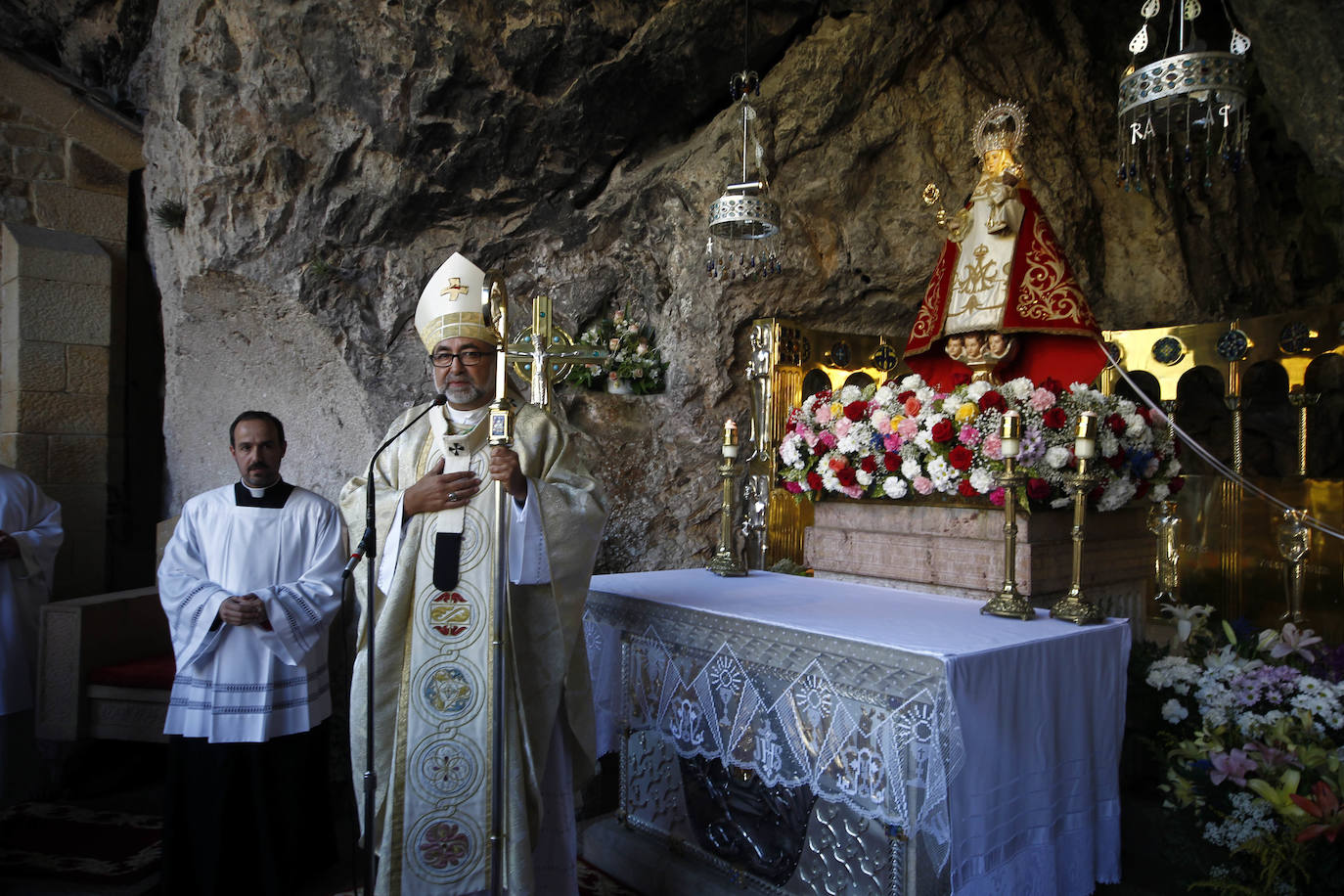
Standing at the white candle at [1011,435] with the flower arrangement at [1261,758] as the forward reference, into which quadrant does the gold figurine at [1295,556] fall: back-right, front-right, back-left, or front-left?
front-left

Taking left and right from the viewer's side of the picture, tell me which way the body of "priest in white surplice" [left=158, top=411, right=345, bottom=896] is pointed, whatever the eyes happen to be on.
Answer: facing the viewer

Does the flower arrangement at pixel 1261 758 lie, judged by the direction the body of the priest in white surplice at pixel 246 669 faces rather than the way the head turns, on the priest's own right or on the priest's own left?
on the priest's own left

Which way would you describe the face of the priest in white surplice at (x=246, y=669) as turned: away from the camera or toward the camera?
toward the camera

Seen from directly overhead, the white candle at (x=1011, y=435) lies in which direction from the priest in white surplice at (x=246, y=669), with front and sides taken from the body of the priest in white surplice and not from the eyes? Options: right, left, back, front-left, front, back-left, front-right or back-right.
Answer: front-left

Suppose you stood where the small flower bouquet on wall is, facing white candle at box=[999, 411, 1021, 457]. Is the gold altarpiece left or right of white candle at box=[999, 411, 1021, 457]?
left

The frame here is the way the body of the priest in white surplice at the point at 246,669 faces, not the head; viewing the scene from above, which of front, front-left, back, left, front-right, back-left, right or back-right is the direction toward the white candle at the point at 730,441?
left

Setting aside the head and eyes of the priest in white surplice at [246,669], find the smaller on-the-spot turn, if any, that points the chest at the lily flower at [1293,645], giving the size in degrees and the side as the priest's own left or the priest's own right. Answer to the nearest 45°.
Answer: approximately 45° to the priest's own left
